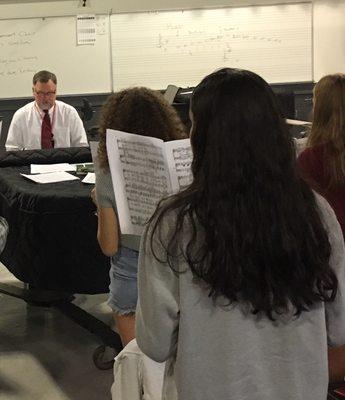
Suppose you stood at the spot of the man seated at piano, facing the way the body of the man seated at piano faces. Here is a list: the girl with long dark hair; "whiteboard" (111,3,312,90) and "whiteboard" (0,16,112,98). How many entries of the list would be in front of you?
1

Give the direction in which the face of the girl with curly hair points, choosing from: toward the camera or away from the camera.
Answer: away from the camera

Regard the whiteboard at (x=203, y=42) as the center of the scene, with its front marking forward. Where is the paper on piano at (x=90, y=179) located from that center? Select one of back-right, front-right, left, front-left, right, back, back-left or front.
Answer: front

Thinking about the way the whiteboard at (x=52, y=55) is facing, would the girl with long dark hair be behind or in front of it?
in front

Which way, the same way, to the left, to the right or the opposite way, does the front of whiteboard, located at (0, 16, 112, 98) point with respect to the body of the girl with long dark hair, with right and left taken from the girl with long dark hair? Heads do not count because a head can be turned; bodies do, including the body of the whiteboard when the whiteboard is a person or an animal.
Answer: the opposite way

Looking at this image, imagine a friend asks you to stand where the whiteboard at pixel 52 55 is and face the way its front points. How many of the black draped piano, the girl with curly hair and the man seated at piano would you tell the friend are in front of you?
3

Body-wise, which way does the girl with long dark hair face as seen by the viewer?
away from the camera

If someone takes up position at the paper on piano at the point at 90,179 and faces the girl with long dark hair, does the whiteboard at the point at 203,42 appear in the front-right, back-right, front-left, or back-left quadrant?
back-left

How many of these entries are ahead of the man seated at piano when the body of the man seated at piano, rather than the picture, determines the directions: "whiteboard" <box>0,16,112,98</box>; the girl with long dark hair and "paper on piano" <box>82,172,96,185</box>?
2

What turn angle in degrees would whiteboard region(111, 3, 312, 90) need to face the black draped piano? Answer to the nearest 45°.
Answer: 0° — it already faces it

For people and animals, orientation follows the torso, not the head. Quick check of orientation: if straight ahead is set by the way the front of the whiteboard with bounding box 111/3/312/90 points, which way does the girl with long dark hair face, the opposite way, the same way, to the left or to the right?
the opposite way

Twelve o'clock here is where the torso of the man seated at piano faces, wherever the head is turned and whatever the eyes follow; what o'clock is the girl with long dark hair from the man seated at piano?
The girl with long dark hair is roughly at 12 o'clock from the man seated at piano.

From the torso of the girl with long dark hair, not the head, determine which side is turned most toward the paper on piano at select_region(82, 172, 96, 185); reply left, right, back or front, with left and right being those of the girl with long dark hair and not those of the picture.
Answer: front

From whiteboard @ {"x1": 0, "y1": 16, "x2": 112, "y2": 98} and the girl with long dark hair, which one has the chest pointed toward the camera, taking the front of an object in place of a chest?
the whiteboard

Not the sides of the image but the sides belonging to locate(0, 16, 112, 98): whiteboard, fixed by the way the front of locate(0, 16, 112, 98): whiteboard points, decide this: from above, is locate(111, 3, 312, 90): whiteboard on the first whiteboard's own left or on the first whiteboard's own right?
on the first whiteboard's own left

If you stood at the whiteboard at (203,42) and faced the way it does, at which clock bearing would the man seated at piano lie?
The man seated at piano is roughly at 1 o'clock from the whiteboard.

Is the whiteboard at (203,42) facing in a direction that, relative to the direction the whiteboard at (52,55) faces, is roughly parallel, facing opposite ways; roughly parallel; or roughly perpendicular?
roughly parallel

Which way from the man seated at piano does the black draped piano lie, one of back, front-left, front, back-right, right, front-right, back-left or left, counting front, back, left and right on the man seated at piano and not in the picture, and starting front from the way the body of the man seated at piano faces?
front

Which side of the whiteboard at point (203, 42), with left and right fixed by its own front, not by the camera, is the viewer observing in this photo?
front

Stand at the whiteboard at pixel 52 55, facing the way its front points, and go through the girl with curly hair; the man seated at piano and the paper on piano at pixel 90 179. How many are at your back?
0
